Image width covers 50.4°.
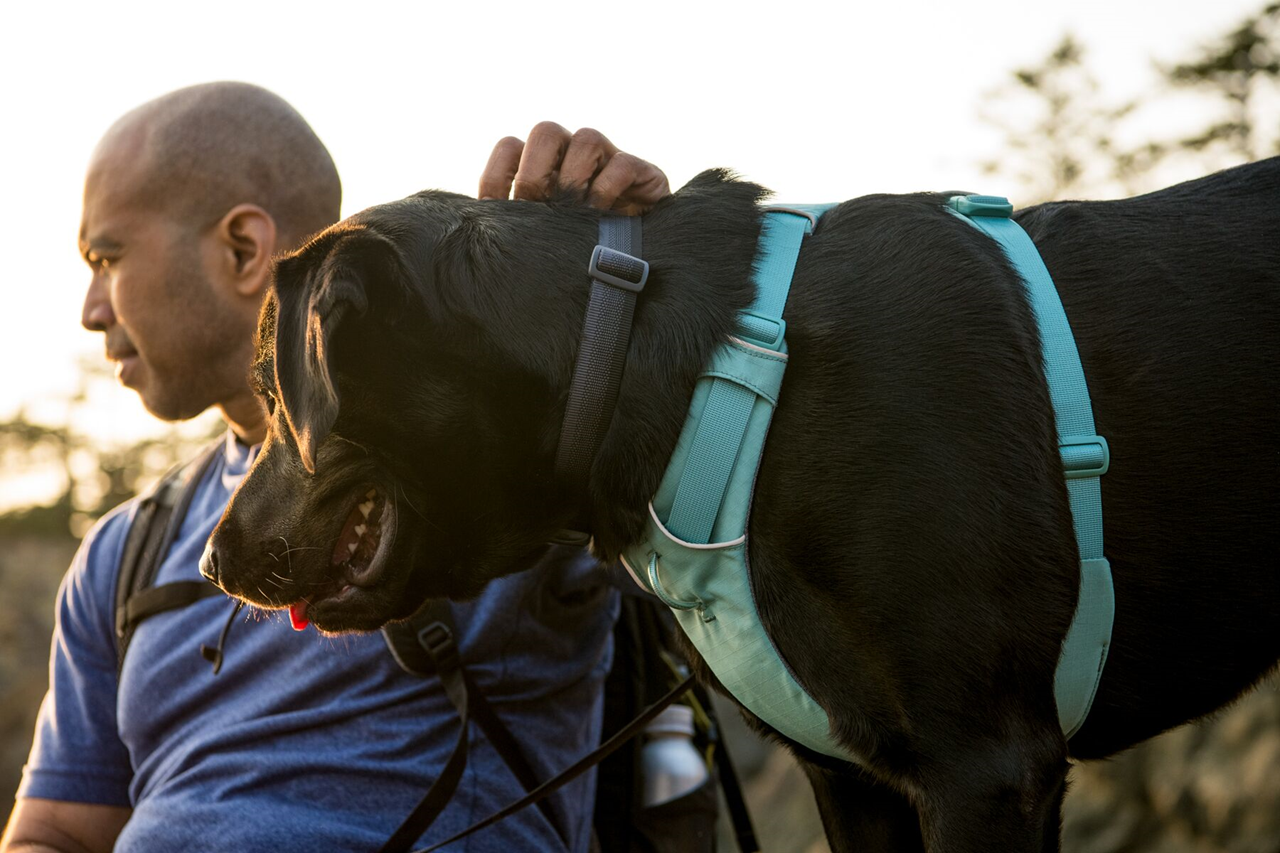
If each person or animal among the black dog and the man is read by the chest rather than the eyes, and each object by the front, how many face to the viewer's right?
0

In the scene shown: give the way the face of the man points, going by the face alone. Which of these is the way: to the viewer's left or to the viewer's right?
to the viewer's left

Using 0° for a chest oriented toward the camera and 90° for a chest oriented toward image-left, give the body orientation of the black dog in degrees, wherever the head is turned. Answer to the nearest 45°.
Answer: approximately 90°

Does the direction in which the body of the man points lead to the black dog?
no

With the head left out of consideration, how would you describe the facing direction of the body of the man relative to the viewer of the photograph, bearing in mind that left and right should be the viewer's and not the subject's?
facing the viewer and to the left of the viewer
